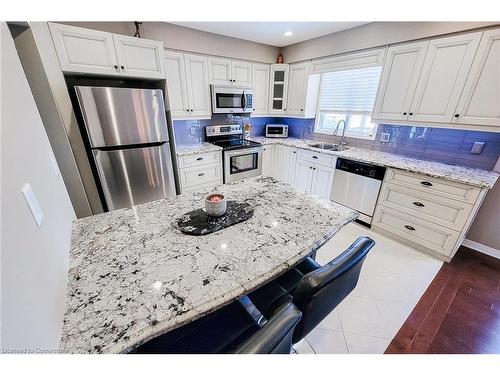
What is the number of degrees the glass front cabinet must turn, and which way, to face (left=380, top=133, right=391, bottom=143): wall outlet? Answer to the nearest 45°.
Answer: approximately 45° to its left

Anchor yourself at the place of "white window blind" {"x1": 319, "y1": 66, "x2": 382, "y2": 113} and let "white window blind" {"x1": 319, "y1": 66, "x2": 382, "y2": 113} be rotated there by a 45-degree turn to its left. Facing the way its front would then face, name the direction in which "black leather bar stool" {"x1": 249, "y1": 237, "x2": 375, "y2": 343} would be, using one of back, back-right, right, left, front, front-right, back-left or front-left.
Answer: front

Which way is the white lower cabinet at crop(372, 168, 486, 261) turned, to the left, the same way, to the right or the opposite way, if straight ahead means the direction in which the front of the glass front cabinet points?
to the right

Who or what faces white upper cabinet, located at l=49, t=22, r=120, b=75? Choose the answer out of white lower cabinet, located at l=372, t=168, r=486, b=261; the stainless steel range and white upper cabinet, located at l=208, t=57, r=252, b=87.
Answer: the white lower cabinet

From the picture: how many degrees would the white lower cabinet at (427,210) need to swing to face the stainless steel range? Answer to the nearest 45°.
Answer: approximately 45° to its right

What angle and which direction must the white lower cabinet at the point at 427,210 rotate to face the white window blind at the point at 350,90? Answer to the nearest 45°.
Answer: approximately 90° to its right

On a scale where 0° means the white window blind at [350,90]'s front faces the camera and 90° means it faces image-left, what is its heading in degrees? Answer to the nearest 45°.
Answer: approximately 45°

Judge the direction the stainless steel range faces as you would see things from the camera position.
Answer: facing the viewer and to the right of the viewer

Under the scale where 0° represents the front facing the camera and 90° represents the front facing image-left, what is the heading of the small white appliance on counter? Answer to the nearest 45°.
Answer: approximately 0°

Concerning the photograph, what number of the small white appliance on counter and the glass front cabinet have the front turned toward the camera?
2

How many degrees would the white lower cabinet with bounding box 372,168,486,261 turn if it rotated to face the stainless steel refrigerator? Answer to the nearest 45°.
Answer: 0° — it already faces it

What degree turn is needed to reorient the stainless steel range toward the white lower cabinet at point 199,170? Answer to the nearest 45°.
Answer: approximately 90° to its right
